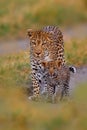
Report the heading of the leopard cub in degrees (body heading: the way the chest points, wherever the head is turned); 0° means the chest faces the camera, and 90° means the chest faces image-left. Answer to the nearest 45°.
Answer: approximately 45°
